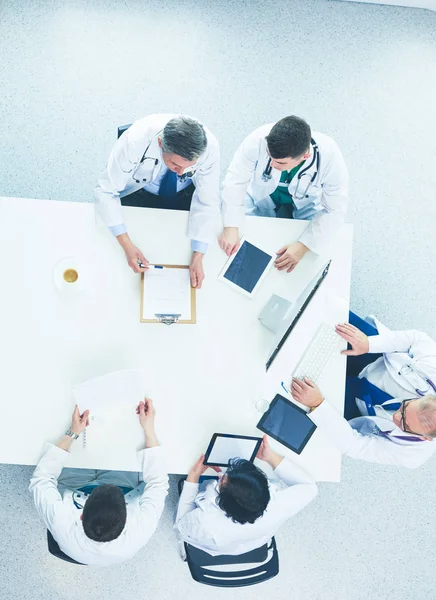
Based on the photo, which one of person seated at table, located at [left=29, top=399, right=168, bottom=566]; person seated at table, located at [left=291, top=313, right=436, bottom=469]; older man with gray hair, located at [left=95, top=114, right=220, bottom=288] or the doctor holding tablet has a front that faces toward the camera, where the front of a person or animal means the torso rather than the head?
the older man with gray hair

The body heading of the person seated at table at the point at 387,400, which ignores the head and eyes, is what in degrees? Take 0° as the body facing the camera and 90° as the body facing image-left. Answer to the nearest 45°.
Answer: approximately 90°

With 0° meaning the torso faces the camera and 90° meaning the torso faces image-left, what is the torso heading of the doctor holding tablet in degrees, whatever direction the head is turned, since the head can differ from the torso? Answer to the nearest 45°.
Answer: approximately 180°

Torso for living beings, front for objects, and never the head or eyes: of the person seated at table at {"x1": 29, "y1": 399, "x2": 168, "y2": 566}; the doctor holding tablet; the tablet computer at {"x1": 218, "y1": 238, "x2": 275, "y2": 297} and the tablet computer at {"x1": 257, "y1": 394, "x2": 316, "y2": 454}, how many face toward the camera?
2

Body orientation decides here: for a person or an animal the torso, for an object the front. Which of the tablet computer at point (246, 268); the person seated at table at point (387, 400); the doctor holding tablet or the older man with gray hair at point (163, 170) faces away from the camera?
the doctor holding tablet

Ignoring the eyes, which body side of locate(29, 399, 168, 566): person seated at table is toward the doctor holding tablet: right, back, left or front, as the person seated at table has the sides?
right

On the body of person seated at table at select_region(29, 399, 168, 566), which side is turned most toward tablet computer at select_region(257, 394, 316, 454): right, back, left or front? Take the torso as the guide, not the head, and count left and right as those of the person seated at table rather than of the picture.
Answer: right

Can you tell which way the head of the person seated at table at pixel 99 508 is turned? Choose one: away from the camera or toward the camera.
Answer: away from the camera
